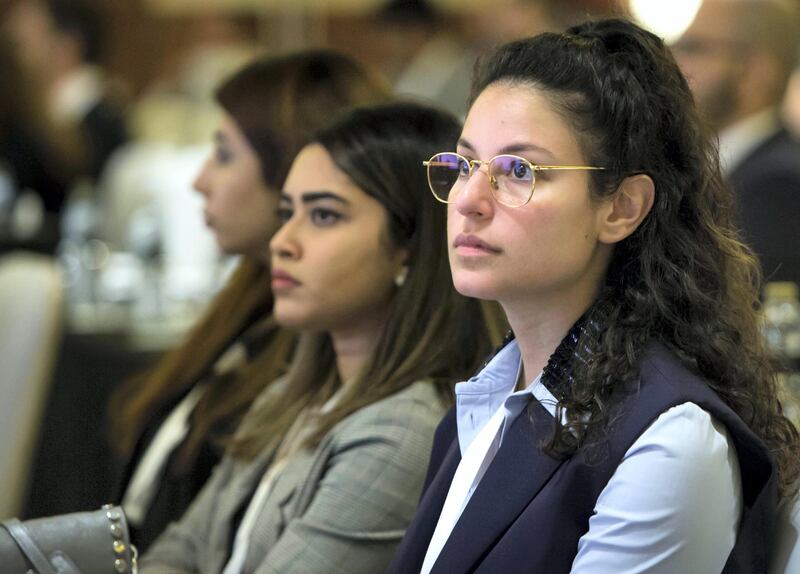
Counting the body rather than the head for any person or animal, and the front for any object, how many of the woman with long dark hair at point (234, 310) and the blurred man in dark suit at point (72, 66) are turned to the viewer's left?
2

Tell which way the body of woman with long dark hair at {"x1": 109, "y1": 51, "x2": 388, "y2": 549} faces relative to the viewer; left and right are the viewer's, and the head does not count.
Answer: facing to the left of the viewer

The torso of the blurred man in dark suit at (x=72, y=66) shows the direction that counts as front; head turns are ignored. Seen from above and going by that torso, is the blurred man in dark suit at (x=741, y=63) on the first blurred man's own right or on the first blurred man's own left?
on the first blurred man's own left

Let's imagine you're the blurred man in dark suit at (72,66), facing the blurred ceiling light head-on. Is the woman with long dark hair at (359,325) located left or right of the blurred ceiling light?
right

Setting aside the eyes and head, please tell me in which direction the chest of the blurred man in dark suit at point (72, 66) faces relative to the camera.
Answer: to the viewer's left

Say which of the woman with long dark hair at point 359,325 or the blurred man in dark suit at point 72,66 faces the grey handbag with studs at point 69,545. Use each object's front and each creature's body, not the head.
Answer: the woman with long dark hair

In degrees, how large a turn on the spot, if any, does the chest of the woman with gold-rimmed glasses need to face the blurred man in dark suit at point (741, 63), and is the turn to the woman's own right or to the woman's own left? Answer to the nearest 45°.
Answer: approximately 135° to the woman's own right

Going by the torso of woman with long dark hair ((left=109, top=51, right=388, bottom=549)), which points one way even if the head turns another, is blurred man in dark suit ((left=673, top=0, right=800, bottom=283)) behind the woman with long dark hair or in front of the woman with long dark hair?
behind

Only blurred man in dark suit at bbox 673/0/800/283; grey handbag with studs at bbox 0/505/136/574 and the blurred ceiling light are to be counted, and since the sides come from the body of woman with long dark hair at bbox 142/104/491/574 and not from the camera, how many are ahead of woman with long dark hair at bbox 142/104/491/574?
1

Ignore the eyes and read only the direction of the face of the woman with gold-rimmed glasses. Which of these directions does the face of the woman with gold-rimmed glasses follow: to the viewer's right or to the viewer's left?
to the viewer's left

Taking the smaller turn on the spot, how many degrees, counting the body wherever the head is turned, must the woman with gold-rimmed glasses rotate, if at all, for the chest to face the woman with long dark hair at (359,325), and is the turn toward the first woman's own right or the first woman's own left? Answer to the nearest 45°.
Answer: approximately 90° to the first woman's own right

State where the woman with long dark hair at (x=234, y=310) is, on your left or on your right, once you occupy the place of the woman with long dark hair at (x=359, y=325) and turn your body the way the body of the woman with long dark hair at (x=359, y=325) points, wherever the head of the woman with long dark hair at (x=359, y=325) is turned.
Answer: on your right

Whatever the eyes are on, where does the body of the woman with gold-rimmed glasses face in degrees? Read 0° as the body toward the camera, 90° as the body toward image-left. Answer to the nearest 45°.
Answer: approximately 45°

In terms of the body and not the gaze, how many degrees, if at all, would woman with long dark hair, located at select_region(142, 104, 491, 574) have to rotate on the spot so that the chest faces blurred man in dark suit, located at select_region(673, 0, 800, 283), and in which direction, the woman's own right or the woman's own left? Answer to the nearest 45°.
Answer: approximately 180°
